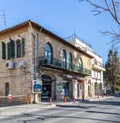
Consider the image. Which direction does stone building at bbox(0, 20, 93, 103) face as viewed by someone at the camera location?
facing the viewer and to the right of the viewer
